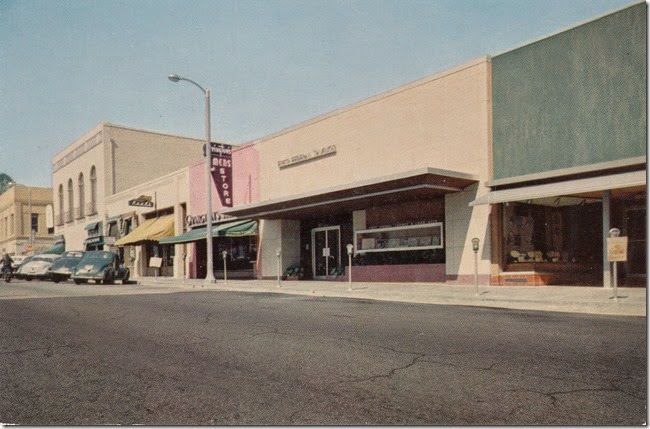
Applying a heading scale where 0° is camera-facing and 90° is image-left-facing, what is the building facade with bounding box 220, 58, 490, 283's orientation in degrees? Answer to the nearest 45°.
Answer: approximately 45°

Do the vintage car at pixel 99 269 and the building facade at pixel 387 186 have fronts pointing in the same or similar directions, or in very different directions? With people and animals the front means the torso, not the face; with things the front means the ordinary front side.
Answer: very different directions

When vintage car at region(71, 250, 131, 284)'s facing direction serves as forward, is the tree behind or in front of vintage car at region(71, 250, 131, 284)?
in front

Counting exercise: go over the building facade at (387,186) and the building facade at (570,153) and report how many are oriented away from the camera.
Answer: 0
